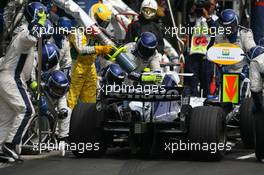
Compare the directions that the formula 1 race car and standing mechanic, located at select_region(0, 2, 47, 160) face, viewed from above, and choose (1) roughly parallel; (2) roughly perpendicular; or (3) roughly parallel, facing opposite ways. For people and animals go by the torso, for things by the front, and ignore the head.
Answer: roughly perpendicular

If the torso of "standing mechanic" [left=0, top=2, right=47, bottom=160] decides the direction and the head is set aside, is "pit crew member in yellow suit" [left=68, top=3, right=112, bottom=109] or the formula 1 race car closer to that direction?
the formula 1 race car

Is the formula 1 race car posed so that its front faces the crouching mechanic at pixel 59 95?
no

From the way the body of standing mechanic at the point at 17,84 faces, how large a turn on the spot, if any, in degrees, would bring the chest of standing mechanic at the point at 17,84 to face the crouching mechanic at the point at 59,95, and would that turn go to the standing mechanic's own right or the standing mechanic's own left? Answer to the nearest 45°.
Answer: approximately 45° to the standing mechanic's own left

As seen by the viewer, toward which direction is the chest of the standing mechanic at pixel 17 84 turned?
to the viewer's right

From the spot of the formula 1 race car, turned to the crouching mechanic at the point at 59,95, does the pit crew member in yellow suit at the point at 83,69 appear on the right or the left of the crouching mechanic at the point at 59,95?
right

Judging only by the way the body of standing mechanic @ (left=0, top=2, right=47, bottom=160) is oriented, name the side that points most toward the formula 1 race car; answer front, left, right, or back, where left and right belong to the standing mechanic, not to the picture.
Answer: front

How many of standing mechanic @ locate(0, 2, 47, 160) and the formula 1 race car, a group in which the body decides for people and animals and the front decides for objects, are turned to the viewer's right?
1
